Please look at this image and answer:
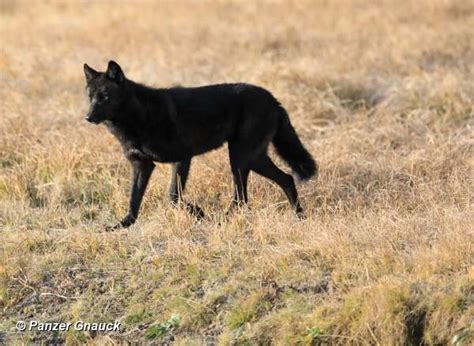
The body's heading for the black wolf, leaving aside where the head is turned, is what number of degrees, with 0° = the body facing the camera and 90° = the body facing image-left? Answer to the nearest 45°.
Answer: approximately 90°
